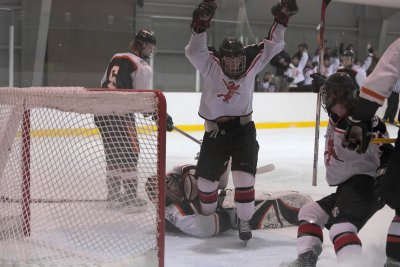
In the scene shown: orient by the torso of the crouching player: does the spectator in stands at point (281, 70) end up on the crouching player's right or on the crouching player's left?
on the crouching player's right

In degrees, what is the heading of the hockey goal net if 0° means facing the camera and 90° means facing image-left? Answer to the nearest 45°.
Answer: approximately 225°

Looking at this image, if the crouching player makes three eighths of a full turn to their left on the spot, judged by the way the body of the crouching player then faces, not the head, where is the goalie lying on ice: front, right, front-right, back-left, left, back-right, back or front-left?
back-left

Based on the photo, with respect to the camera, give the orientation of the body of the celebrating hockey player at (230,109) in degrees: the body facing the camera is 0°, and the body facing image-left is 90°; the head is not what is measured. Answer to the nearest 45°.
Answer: approximately 0°

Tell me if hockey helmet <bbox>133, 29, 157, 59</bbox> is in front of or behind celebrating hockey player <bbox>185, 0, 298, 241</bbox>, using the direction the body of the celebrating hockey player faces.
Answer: behind

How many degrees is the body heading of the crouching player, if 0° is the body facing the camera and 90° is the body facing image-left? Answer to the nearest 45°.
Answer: approximately 45°

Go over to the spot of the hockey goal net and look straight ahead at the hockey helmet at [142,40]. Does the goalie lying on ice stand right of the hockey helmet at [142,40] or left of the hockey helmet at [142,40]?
right

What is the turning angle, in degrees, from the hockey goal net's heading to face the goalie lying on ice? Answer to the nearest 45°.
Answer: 0° — it already faces them

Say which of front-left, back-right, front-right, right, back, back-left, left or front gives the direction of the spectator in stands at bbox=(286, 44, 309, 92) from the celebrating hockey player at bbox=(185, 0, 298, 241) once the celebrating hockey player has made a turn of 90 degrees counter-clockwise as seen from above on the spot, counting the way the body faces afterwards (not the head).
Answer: left

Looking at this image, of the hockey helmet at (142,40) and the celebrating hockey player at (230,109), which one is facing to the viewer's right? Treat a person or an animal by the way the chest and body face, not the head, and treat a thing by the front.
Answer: the hockey helmet
